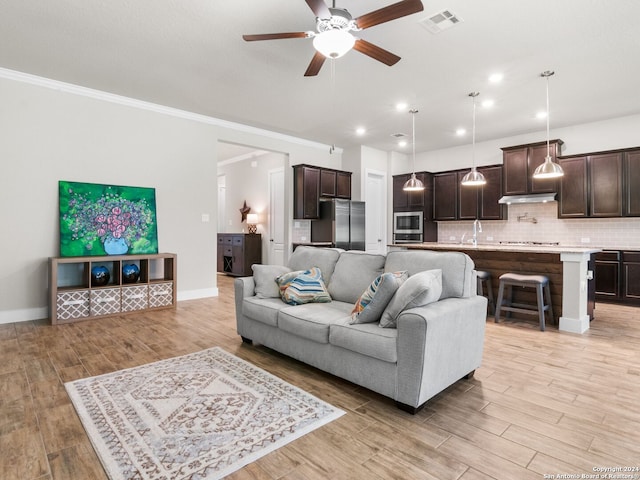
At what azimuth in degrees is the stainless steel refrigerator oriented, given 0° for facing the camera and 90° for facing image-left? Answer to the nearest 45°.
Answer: approximately 315°

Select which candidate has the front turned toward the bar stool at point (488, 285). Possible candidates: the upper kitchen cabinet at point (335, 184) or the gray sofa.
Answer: the upper kitchen cabinet

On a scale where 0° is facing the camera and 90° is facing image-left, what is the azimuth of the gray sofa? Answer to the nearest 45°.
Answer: approximately 45°

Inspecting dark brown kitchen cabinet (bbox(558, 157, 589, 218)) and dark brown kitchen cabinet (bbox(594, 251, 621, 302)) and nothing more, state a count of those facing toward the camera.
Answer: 2

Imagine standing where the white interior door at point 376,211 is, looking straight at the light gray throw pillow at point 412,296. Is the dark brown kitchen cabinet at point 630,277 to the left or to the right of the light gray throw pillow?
left

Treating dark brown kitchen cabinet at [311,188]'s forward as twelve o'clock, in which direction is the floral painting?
The floral painting is roughly at 3 o'clock from the dark brown kitchen cabinet.

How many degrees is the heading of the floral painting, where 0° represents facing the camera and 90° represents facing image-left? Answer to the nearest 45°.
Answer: approximately 315°

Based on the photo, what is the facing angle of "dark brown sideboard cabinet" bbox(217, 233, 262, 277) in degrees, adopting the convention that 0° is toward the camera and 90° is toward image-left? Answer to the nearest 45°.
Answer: approximately 45°

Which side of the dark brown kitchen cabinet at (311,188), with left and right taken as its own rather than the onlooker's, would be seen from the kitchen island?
front

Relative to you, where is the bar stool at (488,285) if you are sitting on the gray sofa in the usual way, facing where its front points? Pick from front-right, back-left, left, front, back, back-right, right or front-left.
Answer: back
